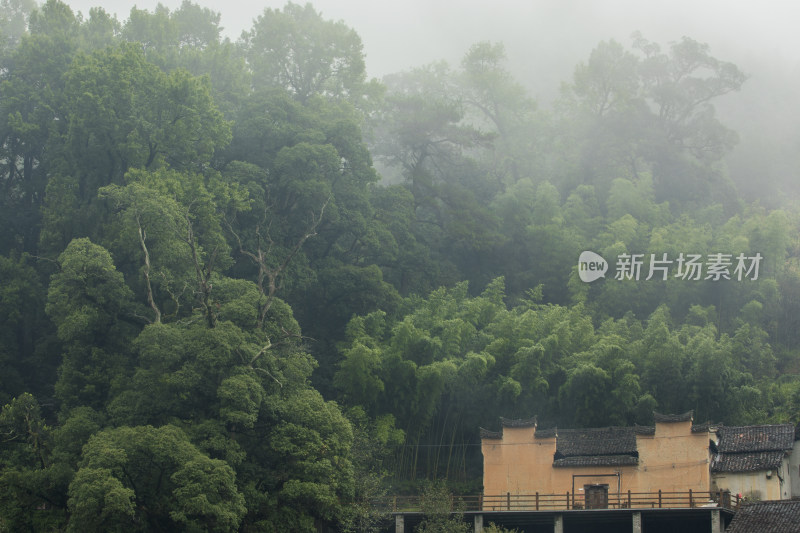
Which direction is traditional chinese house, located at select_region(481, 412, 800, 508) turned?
toward the camera
